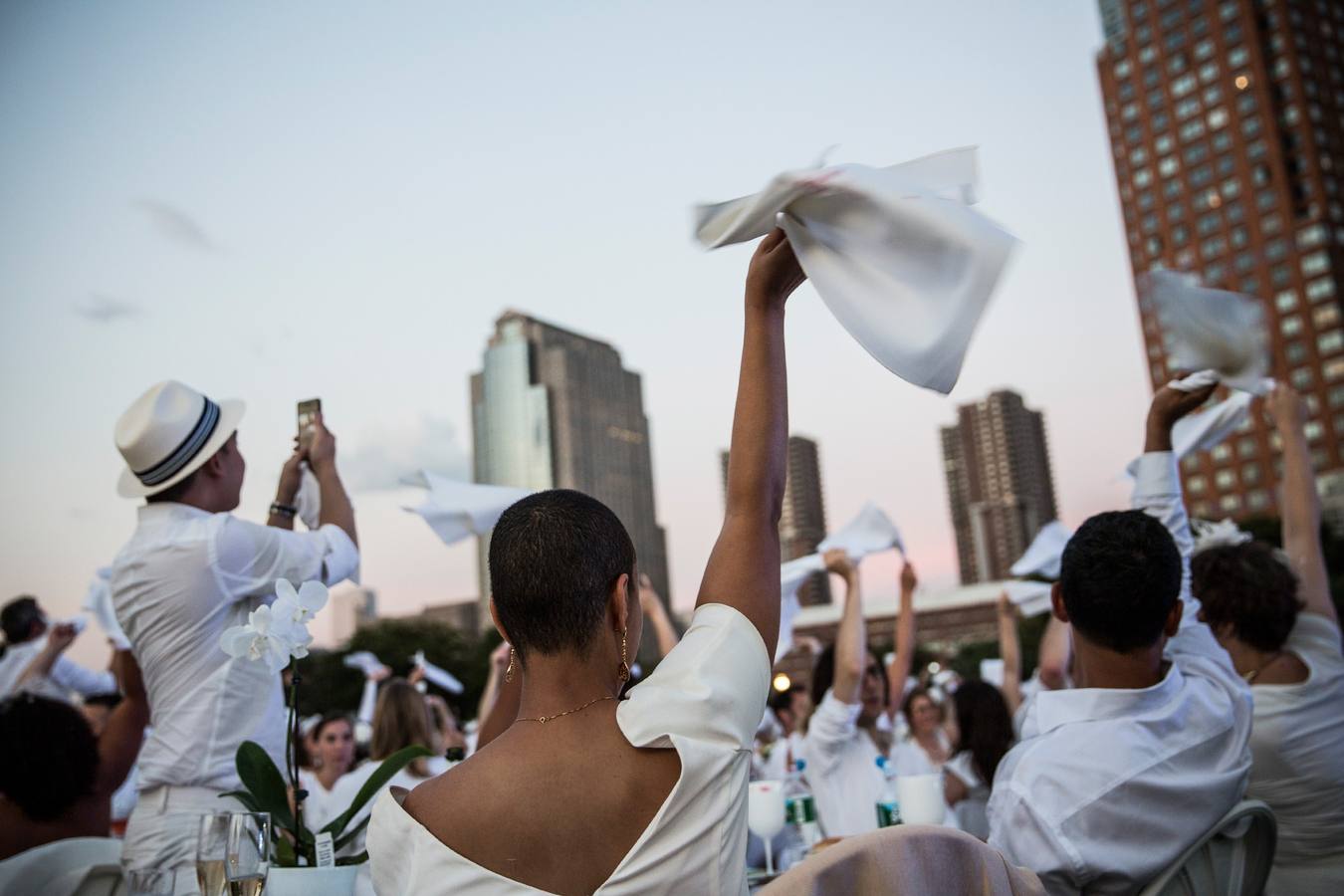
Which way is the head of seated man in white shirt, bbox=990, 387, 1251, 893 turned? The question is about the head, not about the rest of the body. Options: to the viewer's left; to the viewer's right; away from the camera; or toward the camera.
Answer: away from the camera

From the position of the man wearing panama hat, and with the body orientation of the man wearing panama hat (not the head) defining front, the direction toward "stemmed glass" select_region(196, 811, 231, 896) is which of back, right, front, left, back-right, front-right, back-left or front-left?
back-right

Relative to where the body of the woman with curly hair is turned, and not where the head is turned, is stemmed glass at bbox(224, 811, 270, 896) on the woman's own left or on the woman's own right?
on the woman's own left

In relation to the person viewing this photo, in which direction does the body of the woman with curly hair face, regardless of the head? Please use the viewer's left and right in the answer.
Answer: facing away from the viewer and to the left of the viewer

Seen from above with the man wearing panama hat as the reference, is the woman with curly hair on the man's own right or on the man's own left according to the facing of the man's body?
on the man's own right

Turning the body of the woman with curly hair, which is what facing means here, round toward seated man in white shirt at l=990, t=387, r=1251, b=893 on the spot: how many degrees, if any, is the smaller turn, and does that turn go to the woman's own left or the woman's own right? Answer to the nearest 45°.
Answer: approximately 135° to the woman's own left

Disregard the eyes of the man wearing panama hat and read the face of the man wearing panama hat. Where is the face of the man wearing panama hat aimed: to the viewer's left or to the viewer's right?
to the viewer's right

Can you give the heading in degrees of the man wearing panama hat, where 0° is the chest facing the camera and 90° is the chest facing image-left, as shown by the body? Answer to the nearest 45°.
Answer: approximately 225°

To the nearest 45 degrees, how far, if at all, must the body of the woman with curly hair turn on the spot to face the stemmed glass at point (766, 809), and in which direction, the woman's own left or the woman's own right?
approximately 45° to the woman's own left

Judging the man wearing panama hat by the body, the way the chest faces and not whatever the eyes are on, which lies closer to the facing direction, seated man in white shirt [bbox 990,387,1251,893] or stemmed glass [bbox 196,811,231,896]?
the seated man in white shirt

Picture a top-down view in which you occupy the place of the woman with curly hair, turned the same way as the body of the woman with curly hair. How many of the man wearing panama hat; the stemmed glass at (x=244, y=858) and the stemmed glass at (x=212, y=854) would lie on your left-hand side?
3

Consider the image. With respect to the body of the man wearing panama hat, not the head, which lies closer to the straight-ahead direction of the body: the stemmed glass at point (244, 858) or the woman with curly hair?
the woman with curly hair
